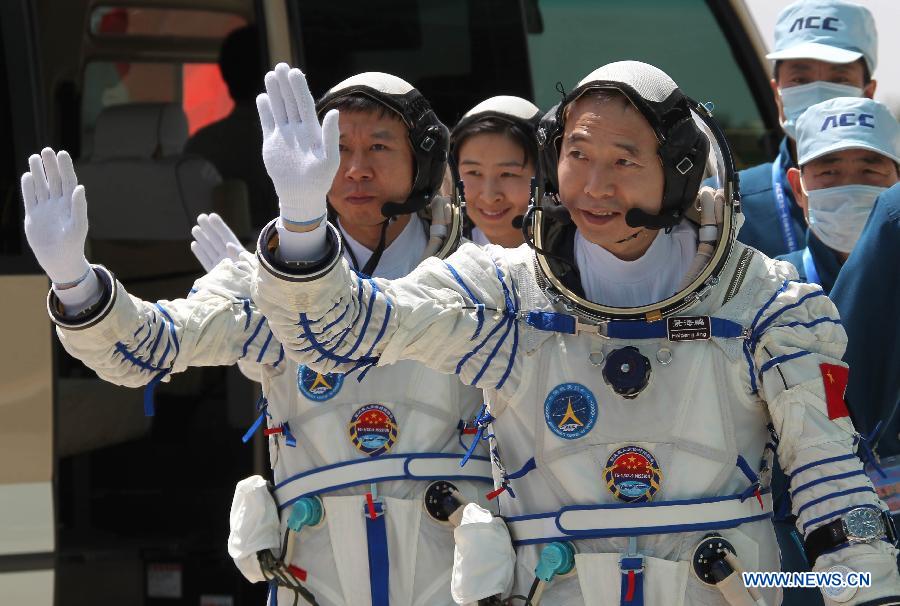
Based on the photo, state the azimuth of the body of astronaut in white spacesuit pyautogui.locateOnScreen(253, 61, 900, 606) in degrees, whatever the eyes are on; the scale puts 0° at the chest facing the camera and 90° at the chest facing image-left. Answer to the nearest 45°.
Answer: approximately 0°

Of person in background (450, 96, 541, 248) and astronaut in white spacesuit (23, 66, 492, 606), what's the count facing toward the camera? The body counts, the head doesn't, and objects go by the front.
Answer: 2

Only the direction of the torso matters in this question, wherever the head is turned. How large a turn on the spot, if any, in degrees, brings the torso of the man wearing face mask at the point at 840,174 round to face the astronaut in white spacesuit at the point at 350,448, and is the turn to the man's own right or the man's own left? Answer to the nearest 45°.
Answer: approximately 45° to the man's own right

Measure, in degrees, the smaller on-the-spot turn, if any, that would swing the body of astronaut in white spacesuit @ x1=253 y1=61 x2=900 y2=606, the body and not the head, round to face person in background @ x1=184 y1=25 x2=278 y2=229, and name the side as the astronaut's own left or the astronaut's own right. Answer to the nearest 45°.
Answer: approximately 135° to the astronaut's own right

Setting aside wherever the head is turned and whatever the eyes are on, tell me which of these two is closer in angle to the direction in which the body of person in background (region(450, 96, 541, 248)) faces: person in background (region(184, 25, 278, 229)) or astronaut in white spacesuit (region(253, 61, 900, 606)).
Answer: the astronaut in white spacesuit
